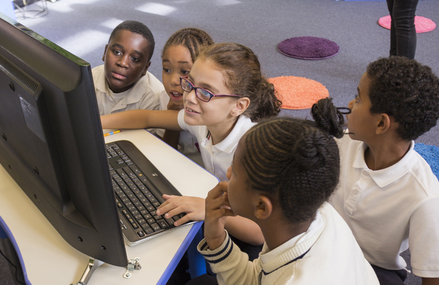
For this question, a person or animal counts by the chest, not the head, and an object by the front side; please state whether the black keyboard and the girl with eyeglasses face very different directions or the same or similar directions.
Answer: very different directions

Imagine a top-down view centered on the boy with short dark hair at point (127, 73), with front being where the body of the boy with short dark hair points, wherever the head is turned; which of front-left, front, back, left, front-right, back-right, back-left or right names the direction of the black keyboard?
front

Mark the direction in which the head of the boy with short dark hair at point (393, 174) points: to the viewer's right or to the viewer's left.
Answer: to the viewer's left

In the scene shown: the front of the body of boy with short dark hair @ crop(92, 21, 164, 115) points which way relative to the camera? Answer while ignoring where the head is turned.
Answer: toward the camera

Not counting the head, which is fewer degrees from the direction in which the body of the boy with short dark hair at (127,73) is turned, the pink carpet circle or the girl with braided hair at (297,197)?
the girl with braided hair

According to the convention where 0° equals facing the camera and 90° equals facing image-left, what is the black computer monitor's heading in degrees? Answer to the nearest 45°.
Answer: approximately 225°

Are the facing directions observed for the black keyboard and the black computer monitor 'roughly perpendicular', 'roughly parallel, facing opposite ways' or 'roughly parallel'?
roughly parallel

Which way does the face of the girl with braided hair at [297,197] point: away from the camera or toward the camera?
away from the camera

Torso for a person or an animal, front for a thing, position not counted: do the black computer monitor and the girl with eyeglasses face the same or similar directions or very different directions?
very different directions

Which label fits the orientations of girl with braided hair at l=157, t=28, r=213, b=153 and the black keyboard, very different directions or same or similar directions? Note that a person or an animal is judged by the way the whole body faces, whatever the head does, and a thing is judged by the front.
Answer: very different directions

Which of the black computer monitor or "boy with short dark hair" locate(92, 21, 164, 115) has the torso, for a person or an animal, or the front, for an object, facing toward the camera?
the boy with short dark hair

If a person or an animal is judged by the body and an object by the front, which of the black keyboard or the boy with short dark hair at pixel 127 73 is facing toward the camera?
the boy with short dark hair

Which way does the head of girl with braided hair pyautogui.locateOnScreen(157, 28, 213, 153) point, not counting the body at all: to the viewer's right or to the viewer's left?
to the viewer's left

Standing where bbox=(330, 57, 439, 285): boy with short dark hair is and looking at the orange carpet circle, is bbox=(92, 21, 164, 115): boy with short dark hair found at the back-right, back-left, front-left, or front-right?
front-left

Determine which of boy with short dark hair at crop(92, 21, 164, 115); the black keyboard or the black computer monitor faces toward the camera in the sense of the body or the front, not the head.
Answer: the boy with short dark hair

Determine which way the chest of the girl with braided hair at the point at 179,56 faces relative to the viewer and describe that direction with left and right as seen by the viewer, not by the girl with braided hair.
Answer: facing the viewer and to the left of the viewer
